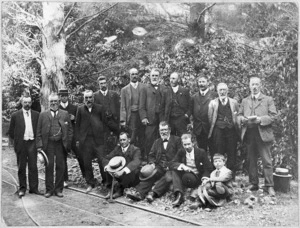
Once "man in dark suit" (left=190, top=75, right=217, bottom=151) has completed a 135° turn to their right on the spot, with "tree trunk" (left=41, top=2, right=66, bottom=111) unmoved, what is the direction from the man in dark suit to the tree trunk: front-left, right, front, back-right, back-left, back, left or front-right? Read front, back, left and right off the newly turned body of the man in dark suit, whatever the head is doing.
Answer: front-left

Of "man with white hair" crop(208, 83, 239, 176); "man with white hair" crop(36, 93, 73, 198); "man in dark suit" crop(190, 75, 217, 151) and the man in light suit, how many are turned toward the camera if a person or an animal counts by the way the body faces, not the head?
4

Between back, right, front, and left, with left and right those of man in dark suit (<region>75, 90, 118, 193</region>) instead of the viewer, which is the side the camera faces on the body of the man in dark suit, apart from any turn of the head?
front

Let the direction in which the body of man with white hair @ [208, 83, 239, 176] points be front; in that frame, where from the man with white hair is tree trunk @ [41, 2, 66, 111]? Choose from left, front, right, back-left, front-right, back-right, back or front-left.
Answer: right

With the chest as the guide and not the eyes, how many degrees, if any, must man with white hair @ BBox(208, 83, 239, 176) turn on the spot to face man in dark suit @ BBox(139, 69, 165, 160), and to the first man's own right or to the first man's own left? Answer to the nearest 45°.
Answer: approximately 90° to the first man's own right

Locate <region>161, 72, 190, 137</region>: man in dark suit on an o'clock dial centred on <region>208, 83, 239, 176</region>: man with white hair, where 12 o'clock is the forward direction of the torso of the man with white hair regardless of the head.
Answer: The man in dark suit is roughly at 3 o'clock from the man with white hair.

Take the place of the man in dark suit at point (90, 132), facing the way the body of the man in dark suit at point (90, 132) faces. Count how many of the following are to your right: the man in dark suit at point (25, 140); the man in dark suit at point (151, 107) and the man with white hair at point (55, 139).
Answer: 2

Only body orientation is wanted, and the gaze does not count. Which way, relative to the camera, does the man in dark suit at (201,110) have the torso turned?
toward the camera

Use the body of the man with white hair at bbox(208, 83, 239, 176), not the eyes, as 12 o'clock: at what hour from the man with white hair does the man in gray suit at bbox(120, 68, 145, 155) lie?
The man in gray suit is roughly at 3 o'clock from the man with white hair.

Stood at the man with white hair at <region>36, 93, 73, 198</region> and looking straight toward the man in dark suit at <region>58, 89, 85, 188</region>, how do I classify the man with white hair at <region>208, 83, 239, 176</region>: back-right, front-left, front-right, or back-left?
front-right

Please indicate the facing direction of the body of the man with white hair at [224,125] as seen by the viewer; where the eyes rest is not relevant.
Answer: toward the camera

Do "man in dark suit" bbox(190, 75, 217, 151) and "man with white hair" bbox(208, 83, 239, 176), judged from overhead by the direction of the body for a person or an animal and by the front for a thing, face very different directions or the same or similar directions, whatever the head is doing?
same or similar directions

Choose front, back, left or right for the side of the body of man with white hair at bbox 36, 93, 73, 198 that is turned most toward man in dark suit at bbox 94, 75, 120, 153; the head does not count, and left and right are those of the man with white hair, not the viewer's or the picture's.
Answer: left

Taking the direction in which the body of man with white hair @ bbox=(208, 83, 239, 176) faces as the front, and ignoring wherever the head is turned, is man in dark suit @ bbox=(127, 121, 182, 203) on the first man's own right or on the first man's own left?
on the first man's own right

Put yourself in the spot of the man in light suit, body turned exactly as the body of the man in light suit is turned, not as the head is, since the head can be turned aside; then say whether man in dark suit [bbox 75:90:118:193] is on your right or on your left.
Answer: on your right
